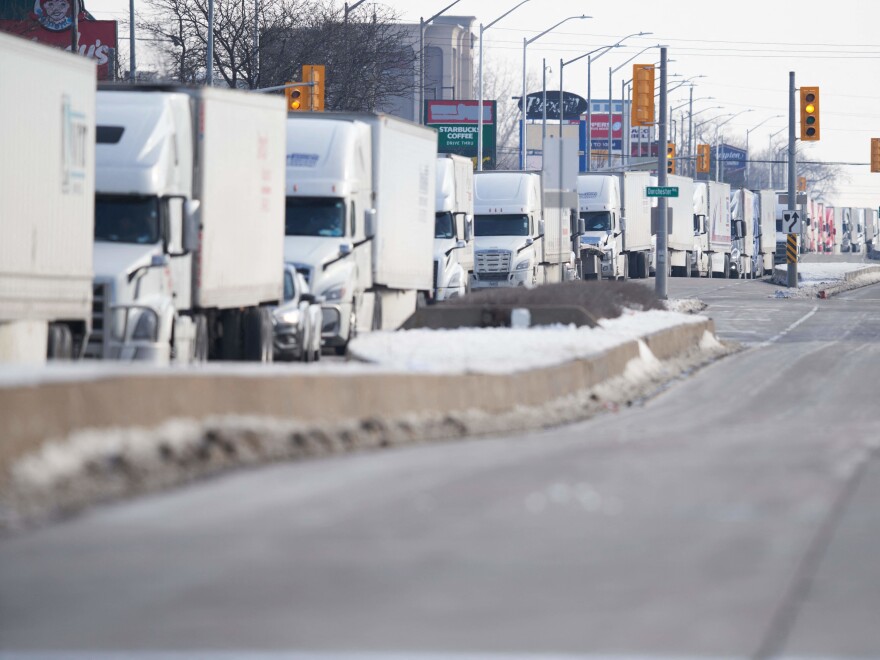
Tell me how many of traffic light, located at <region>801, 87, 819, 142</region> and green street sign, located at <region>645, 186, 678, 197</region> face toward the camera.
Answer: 2

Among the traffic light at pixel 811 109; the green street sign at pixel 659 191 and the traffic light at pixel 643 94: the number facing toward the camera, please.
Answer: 2

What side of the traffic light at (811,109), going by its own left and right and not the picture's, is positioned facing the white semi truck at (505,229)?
right

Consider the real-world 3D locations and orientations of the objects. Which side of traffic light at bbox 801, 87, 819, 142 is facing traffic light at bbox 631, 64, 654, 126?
right

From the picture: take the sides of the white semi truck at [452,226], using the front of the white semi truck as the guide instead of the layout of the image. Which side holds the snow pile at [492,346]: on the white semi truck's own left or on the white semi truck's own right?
on the white semi truck's own left

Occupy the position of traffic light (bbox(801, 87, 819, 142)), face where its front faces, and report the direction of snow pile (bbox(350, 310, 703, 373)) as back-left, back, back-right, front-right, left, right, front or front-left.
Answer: front

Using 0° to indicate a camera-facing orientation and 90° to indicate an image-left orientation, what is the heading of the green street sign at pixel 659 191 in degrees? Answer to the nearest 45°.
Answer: approximately 0°

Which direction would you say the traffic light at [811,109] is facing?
toward the camera

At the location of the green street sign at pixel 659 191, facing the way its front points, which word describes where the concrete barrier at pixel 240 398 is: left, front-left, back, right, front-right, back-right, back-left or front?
front

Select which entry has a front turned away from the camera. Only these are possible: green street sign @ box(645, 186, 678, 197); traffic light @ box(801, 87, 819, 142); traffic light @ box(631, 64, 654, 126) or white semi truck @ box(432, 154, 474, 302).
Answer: traffic light @ box(631, 64, 654, 126)

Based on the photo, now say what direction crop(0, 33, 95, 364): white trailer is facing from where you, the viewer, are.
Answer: facing the viewer and to the left of the viewer

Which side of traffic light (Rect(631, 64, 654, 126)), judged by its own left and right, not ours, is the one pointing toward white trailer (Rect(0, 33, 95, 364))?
back

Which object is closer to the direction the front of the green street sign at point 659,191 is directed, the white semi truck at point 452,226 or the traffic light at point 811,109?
the white semi truck
